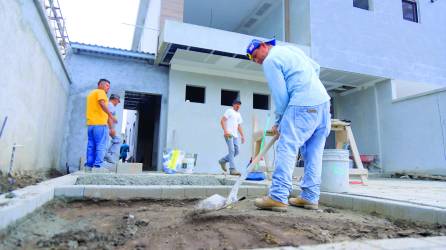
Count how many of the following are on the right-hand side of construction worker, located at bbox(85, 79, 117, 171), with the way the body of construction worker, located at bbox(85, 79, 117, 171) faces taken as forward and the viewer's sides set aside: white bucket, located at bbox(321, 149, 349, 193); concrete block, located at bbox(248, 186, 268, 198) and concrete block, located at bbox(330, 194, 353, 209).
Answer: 3

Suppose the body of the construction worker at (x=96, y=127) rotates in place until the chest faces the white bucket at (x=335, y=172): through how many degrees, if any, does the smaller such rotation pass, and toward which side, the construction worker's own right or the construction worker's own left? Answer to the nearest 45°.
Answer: approximately 90° to the construction worker's own right

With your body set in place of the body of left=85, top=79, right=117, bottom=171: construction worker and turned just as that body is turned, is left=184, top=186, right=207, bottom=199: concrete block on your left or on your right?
on your right

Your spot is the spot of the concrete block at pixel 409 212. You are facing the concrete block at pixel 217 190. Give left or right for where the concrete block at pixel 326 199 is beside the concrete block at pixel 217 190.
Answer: right

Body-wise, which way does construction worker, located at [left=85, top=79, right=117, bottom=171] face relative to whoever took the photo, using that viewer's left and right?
facing away from the viewer and to the right of the viewer

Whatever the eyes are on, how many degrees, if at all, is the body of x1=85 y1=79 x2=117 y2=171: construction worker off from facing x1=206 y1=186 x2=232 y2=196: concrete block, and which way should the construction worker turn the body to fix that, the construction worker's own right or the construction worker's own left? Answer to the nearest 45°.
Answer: approximately 90° to the construction worker's own right

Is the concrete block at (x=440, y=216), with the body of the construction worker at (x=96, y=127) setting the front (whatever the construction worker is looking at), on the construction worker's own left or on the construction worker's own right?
on the construction worker's own right
